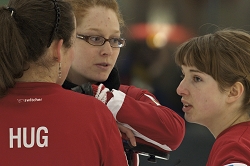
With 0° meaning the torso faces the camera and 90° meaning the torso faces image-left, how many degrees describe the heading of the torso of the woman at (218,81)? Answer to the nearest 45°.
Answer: approximately 90°

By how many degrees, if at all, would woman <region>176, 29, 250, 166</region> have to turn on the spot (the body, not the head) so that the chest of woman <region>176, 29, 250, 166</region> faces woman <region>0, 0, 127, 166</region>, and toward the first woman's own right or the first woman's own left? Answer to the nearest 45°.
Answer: approximately 45° to the first woman's own left
